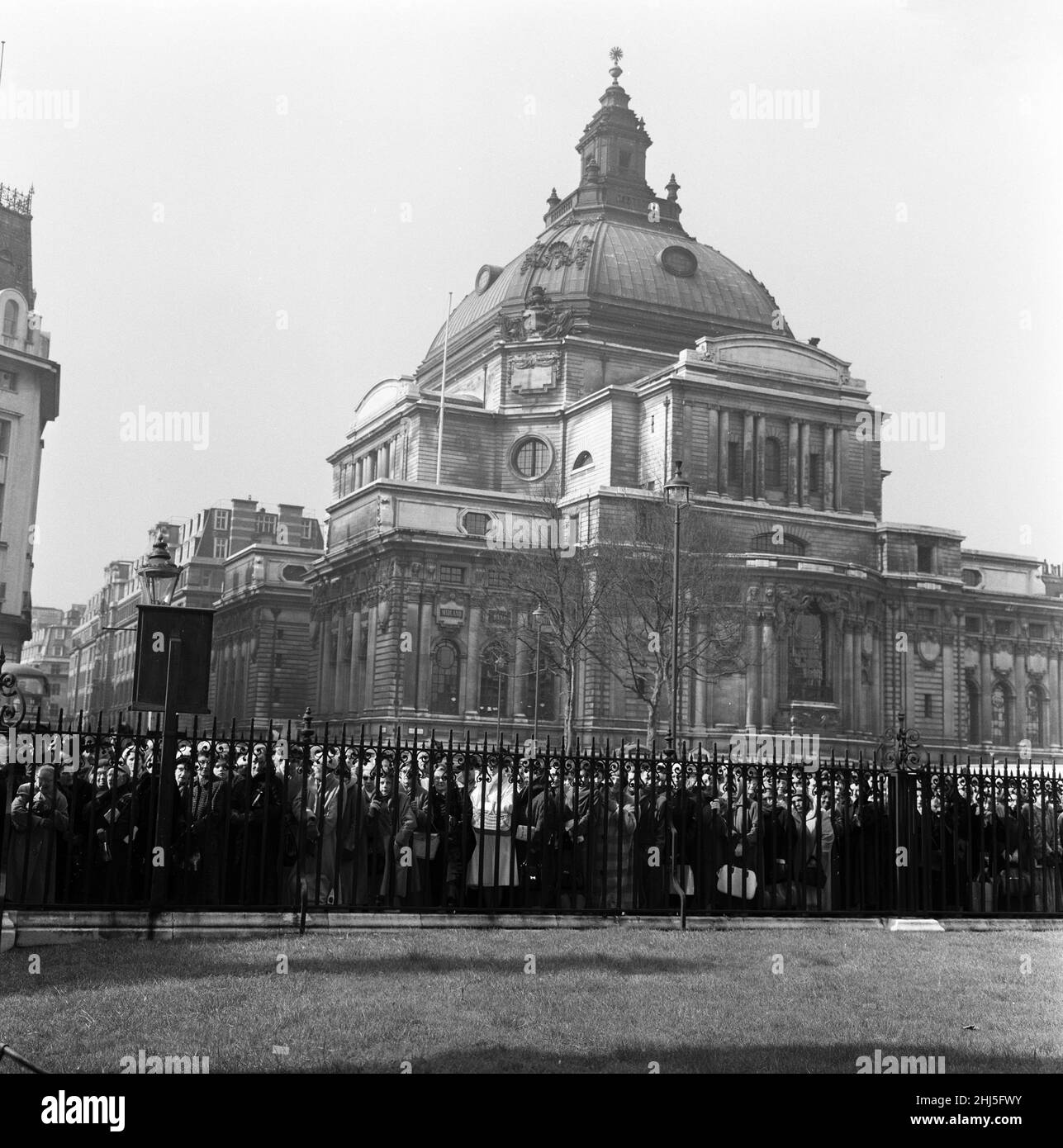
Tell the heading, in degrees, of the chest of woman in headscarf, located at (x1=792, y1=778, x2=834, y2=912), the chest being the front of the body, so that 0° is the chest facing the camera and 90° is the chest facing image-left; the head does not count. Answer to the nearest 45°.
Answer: approximately 45°

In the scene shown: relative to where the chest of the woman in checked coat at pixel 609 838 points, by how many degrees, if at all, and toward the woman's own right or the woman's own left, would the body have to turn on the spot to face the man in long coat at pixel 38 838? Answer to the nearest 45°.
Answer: approximately 45° to the woman's own right

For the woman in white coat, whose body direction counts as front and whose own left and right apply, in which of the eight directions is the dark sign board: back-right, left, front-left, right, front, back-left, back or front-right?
front-right

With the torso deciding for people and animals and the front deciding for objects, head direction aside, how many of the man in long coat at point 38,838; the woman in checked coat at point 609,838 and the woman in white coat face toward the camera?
3

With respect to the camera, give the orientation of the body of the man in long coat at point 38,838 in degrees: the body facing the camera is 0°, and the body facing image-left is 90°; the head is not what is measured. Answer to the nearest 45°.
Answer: approximately 0°

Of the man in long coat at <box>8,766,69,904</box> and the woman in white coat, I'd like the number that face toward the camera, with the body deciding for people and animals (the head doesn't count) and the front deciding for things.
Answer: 2

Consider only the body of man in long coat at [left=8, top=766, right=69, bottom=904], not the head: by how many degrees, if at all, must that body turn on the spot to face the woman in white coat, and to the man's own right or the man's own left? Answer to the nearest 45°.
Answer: approximately 90° to the man's own left
